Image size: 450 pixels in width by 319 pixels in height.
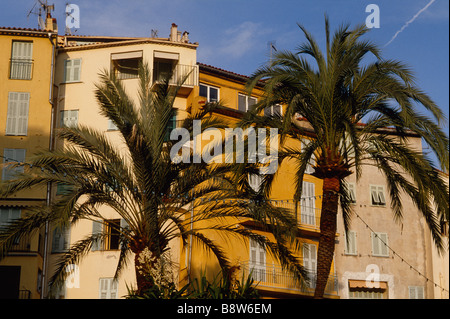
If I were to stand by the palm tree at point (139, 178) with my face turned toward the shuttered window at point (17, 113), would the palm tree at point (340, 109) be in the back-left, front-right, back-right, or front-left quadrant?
back-right

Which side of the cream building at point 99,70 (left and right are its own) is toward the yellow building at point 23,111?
right

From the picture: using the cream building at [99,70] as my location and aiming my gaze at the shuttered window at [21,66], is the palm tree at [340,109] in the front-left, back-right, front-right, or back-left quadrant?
back-left

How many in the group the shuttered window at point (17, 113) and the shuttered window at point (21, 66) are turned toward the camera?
2

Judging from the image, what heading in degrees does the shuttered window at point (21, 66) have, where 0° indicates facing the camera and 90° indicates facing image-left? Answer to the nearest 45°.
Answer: approximately 0°

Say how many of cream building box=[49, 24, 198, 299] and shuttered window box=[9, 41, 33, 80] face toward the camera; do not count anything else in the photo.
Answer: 2

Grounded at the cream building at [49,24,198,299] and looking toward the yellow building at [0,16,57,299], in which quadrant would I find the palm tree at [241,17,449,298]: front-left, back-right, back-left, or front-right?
back-left

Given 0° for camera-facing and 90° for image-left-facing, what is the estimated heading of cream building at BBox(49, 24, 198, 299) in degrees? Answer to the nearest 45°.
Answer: approximately 0°

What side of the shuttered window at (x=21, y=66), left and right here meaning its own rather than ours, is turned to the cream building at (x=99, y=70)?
left
